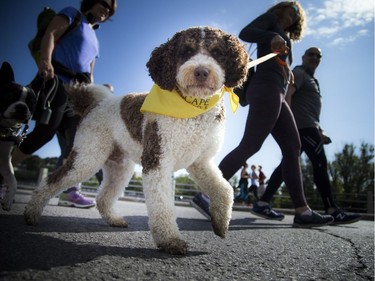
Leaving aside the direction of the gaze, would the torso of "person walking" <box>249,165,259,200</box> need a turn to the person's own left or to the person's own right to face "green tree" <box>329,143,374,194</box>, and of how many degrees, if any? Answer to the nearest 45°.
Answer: approximately 45° to the person's own left

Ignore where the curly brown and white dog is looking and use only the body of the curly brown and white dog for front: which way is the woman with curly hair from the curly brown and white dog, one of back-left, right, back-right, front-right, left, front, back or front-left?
left

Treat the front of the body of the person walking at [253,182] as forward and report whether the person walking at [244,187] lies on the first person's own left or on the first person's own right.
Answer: on the first person's own right

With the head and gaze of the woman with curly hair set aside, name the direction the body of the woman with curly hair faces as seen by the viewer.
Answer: to the viewer's right

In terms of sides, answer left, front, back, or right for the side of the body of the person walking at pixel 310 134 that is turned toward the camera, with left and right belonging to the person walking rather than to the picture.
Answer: right
